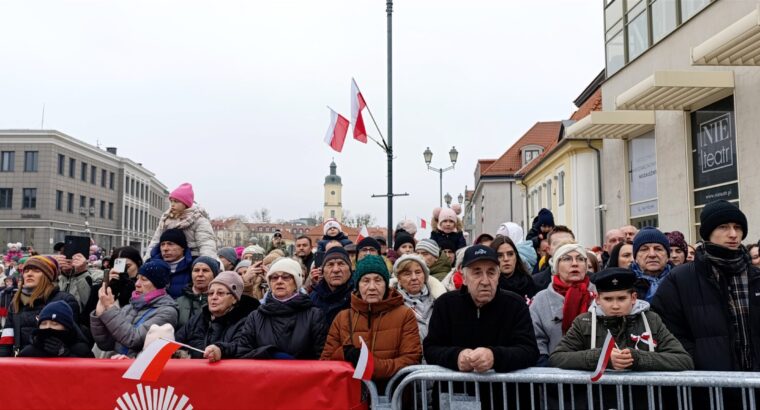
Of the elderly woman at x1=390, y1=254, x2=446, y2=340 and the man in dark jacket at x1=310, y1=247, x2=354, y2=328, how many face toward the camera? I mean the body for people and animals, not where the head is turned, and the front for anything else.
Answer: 2

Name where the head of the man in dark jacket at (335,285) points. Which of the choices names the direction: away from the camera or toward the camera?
toward the camera

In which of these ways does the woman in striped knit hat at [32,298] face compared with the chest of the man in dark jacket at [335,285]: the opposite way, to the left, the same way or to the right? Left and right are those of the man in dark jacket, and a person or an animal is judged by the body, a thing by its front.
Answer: the same way

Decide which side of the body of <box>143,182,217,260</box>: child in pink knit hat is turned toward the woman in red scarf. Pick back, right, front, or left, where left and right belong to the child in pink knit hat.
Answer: left

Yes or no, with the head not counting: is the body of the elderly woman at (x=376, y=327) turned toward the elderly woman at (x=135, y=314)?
no

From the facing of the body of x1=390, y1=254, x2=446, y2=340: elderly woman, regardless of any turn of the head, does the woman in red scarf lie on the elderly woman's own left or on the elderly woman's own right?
on the elderly woman's own left

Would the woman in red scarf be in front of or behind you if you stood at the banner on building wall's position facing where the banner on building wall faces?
in front

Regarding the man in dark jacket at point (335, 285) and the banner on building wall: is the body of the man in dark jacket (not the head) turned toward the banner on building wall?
no

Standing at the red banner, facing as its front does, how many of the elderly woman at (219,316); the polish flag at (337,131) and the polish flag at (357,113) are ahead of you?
0

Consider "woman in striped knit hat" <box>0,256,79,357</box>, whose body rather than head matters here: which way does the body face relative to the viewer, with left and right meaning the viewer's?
facing the viewer and to the left of the viewer

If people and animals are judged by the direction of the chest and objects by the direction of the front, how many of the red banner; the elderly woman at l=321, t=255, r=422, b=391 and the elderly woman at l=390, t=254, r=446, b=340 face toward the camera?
3

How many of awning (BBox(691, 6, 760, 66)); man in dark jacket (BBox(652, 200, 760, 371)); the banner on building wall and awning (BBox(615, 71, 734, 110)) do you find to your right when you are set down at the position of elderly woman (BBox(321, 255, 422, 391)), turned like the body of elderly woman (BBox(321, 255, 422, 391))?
0

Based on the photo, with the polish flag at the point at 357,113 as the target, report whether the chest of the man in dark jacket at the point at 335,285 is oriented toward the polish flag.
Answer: no

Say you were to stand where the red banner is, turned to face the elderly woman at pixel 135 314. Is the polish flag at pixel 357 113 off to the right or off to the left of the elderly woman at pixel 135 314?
right

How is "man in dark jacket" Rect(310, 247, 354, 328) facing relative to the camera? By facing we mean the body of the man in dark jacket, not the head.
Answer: toward the camera

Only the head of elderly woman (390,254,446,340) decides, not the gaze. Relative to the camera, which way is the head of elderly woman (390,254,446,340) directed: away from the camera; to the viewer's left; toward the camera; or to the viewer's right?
toward the camera

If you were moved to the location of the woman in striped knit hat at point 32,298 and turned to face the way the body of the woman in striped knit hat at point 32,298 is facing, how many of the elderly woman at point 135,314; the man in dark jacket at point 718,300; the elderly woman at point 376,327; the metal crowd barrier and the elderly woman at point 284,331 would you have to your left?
5

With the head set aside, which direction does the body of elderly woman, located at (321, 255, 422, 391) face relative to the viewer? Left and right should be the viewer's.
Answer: facing the viewer

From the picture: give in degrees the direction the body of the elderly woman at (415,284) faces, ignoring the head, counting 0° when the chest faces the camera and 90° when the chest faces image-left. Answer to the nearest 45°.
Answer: approximately 0°
